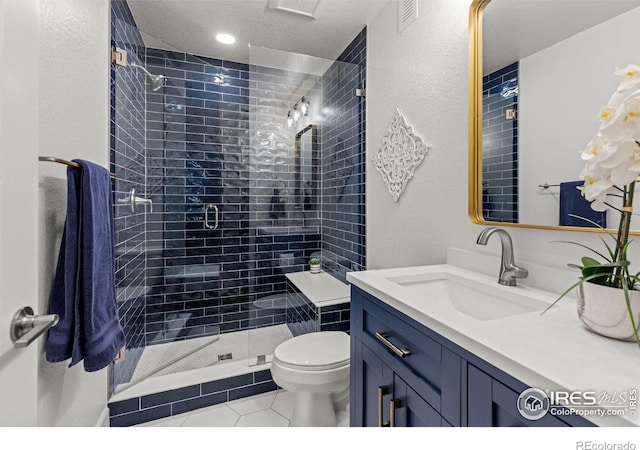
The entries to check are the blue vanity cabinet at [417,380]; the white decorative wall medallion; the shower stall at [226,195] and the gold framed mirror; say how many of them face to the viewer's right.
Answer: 0

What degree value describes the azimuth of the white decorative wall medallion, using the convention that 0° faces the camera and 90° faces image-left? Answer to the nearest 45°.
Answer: approximately 45°

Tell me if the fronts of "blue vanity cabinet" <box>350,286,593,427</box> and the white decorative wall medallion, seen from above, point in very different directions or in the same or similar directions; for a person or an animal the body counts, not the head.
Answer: same or similar directions

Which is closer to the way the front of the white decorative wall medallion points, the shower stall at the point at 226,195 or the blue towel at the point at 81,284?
the blue towel

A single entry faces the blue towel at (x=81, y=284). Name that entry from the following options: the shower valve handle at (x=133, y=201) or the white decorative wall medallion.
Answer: the white decorative wall medallion

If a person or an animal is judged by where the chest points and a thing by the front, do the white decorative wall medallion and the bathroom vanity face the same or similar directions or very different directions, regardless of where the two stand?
same or similar directions

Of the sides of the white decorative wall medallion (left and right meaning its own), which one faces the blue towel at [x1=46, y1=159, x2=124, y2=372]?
front

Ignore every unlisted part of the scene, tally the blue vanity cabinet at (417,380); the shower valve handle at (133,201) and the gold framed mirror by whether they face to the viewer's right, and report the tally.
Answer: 1

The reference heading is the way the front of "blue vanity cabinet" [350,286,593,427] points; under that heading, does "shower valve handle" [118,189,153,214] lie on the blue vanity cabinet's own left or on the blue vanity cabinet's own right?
on the blue vanity cabinet's own right

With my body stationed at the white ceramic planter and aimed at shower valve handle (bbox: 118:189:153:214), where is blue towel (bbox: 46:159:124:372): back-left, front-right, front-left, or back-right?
front-left

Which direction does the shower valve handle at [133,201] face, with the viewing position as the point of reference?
facing to the right of the viewer
